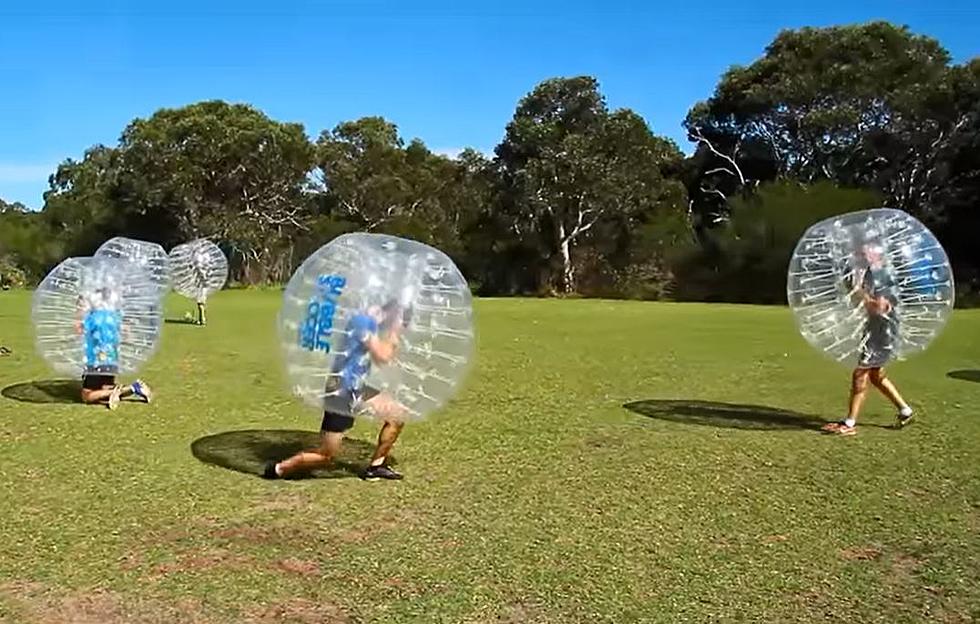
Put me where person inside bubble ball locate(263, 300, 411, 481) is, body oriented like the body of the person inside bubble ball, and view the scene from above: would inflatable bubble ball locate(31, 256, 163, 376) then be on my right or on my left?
on my left

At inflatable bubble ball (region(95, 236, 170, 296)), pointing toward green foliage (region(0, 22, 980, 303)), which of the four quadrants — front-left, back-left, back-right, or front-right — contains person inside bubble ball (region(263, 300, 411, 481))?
back-right

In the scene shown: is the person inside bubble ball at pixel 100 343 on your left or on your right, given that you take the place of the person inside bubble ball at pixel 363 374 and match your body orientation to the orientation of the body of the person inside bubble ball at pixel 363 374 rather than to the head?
on your left

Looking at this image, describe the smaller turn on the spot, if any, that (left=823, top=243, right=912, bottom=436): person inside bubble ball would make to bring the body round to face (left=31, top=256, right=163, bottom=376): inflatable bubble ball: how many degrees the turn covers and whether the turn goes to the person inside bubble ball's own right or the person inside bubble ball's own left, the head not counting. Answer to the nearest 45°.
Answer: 0° — they already face it

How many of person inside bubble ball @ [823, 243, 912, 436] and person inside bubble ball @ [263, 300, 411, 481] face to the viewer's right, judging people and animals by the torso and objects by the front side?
1

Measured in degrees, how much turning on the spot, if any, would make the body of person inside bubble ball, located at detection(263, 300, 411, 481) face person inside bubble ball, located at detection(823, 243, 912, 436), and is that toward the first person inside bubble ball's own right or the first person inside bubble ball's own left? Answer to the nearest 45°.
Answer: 0° — they already face them

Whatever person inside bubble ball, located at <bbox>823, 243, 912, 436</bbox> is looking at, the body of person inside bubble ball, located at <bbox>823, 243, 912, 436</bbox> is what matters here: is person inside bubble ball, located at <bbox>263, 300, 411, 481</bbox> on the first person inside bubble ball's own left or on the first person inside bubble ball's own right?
on the first person inside bubble ball's own left

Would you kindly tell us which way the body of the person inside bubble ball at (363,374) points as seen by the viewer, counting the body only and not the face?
to the viewer's right

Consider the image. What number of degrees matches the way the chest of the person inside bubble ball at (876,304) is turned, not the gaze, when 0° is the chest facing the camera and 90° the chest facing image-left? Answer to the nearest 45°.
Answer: approximately 90°

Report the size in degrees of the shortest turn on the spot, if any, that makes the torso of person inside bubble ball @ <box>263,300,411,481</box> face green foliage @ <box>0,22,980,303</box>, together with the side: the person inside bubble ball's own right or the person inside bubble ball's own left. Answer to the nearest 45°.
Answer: approximately 45° to the person inside bubble ball's own left

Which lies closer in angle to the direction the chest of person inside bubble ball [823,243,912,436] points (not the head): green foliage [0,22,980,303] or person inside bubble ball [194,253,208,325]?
the person inside bubble ball
